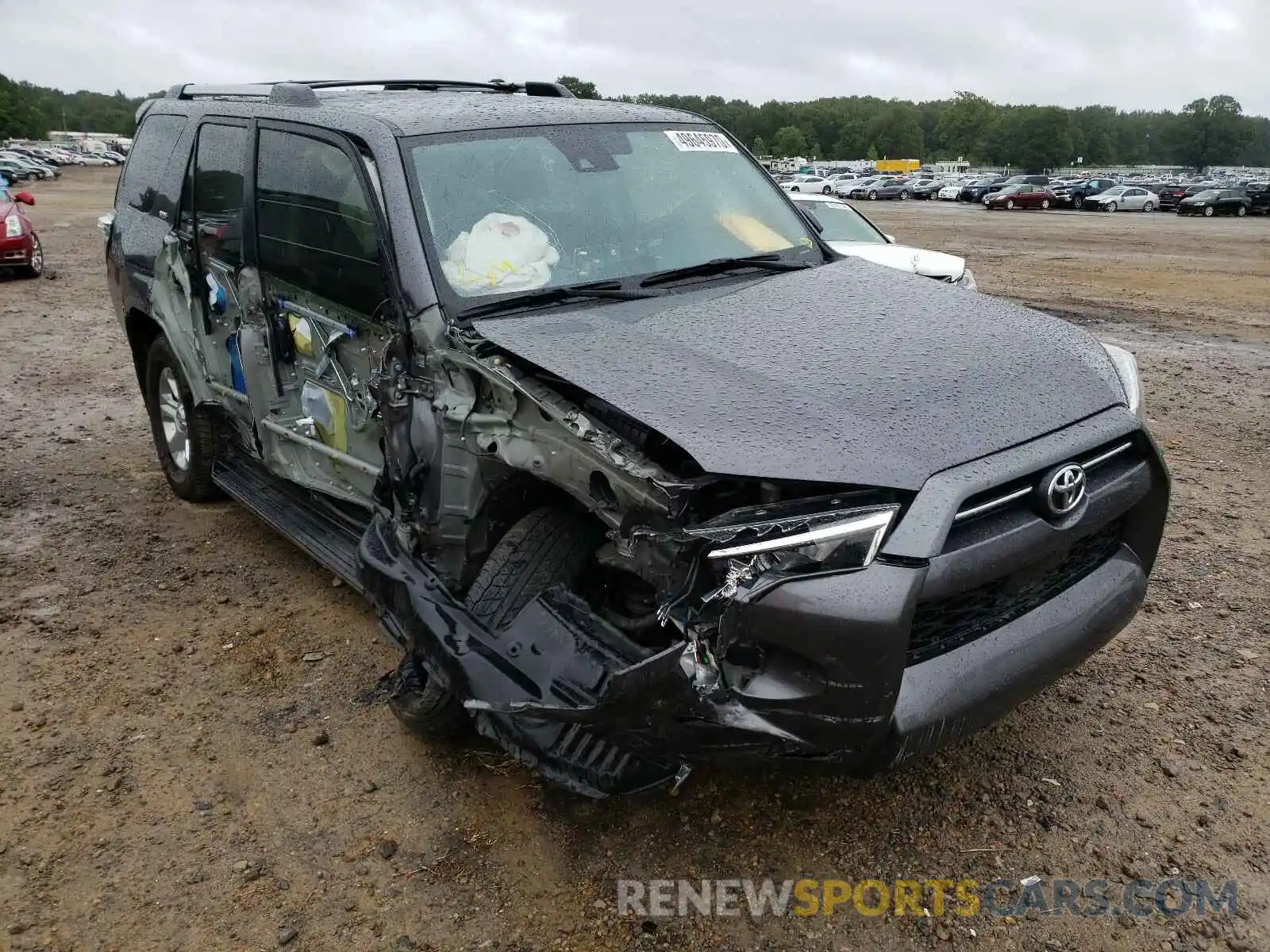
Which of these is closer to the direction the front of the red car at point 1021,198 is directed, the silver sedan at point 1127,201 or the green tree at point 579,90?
the green tree

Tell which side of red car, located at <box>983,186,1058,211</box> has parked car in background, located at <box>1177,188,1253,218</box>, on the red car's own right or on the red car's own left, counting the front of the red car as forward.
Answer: on the red car's own left

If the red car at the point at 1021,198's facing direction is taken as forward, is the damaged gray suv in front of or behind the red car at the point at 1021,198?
in front

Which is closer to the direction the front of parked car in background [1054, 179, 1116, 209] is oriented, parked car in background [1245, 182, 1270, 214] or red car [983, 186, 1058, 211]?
the red car

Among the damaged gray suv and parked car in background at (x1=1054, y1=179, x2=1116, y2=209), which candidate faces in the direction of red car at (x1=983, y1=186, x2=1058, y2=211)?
the parked car in background

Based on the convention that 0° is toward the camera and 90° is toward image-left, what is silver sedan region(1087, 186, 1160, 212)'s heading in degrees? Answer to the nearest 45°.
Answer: approximately 45°

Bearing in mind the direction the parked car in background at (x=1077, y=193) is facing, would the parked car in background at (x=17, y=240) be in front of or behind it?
in front

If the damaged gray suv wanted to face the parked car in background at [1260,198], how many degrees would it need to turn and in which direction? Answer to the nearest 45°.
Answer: approximately 90° to its left

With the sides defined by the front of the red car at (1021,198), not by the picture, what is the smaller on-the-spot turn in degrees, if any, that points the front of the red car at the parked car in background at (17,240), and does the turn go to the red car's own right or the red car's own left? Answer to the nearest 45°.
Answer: approximately 45° to the red car's own left

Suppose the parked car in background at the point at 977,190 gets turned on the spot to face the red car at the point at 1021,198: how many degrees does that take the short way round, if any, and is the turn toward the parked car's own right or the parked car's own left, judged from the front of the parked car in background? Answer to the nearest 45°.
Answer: approximately 45° to the parked car's own left

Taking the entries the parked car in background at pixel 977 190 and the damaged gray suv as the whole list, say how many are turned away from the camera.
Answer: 0
